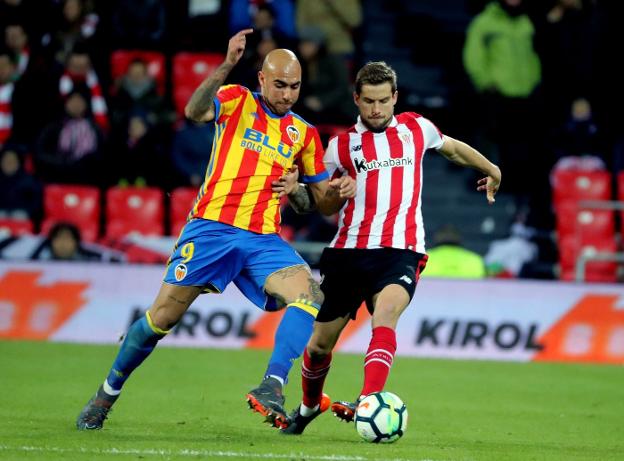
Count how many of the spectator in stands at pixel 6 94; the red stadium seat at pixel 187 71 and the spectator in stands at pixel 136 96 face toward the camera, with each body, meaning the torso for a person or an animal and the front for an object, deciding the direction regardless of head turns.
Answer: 3

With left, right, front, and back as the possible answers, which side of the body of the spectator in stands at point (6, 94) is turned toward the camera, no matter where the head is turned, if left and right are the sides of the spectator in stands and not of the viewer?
front

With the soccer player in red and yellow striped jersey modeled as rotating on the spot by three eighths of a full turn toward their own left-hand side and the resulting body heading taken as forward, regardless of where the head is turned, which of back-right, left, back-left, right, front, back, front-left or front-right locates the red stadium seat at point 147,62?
front

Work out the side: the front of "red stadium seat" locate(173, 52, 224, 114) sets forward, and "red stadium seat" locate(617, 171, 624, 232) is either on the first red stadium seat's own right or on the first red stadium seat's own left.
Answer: on the first red stadium seat's own left

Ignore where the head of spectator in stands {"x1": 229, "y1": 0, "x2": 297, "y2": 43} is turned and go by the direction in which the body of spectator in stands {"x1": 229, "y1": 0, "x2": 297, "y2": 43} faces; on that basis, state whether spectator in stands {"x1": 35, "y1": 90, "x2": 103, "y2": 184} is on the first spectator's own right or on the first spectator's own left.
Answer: on the first spectator's own right

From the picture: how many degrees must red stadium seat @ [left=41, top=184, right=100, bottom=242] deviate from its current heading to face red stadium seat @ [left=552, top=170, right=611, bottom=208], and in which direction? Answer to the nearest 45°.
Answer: approximately 90° to its left

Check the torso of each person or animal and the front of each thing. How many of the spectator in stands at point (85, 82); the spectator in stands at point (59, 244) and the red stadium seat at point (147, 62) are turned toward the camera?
3

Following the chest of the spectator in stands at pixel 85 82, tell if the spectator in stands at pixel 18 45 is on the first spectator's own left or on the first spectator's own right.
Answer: on the first spectator's own right

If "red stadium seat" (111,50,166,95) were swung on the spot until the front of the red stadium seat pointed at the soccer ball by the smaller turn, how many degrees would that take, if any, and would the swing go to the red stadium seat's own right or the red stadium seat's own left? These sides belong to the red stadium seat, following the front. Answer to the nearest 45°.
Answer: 0° — it already faces it

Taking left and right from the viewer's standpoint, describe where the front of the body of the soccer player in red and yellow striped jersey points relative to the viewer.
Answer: facing the viewer and to the right of the viewer
